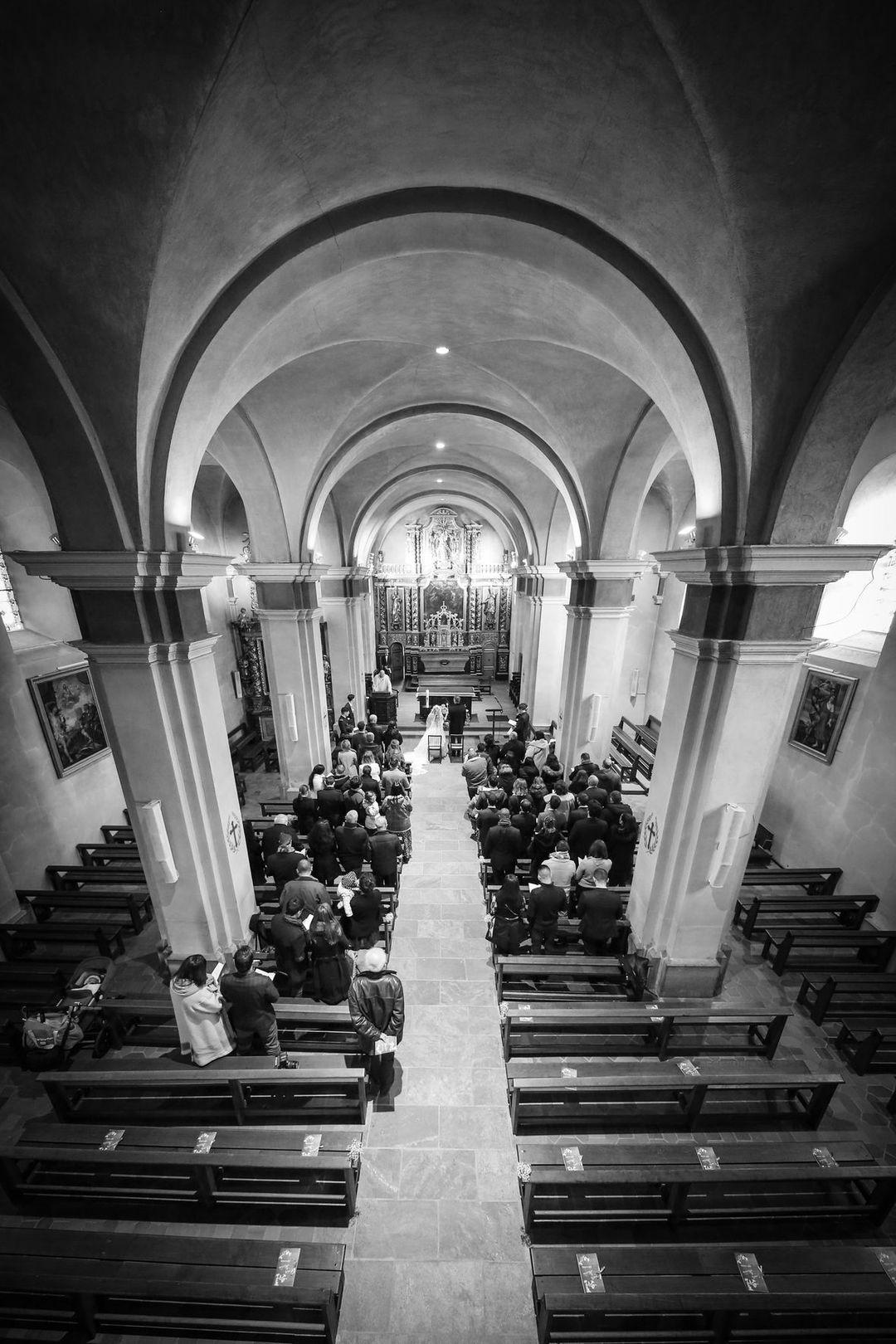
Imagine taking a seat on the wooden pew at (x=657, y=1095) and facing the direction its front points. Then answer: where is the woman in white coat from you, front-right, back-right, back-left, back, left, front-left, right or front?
back-left

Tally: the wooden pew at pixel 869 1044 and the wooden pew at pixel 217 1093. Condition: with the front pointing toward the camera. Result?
0

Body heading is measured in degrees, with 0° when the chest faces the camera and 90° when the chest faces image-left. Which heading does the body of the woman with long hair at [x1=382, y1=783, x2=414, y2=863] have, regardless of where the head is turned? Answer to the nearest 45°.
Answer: approximately 180°

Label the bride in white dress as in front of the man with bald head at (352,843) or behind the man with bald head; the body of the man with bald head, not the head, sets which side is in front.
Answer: in front

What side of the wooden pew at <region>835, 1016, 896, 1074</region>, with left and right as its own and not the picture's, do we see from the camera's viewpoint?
back

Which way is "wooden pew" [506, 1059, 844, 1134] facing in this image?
away from the camera

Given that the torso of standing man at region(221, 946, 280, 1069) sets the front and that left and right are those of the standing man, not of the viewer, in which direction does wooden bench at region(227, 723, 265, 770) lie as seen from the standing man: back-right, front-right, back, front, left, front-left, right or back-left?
front

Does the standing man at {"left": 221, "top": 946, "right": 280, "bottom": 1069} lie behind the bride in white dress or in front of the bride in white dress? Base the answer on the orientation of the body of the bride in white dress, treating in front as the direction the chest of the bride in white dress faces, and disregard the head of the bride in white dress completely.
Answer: behind

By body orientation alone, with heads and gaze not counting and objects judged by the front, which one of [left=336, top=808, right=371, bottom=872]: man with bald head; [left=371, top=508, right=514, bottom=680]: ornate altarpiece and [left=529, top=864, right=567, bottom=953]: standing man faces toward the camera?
the ornate altarpiece

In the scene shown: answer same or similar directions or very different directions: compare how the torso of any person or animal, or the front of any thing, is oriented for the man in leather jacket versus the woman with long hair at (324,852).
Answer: same or similar directions

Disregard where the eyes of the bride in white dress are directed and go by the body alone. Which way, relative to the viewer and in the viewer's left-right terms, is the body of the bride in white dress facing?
facing away from the viewer

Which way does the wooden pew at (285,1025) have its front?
away from the camera

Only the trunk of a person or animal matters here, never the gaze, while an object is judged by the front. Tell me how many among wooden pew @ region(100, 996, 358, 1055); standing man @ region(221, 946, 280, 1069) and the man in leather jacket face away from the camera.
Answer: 3

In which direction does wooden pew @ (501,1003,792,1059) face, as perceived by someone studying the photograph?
facing away from the viewer

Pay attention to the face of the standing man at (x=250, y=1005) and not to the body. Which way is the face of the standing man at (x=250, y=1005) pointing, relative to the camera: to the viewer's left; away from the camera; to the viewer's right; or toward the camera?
away from the camera

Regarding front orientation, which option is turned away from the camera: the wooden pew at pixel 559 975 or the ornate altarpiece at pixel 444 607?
the wooden pew

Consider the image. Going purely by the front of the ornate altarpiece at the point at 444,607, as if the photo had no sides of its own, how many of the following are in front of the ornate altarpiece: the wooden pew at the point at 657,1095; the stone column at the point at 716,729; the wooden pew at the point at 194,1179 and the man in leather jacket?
4

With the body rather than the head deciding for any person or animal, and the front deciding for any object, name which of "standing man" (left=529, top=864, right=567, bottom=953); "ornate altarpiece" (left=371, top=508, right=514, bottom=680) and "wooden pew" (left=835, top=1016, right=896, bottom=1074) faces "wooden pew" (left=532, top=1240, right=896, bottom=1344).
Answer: the ornate altarpiece
